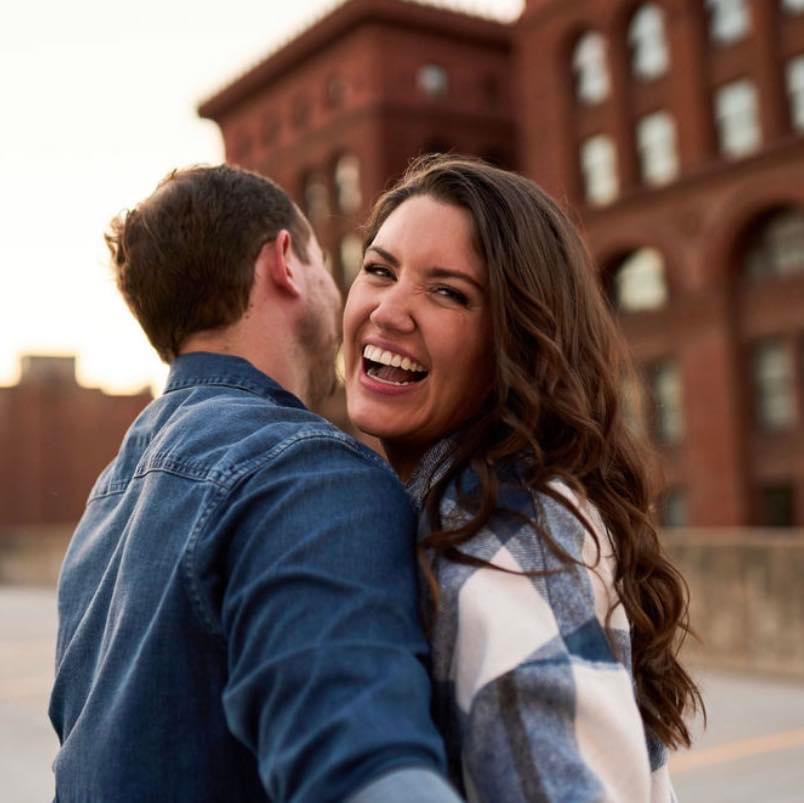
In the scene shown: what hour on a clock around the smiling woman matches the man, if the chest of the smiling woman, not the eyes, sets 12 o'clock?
The man is roughly at 11 o'clock from the smiling woman.

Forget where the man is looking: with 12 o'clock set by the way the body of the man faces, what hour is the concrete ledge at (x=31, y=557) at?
The concrete ledge is roughly at 10 o'clock from the man.

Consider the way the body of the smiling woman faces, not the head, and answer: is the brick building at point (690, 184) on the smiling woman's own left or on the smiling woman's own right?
on the smiling woman's own right

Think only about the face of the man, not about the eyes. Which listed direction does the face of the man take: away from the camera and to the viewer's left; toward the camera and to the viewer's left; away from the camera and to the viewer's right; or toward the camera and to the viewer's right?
away from the camera and to the viewer's right

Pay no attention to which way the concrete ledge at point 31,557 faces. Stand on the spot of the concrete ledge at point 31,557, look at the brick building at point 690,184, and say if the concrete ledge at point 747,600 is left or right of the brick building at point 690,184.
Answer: right

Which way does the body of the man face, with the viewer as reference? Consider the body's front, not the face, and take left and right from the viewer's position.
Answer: facing away from the viewer and to the right of the viewer

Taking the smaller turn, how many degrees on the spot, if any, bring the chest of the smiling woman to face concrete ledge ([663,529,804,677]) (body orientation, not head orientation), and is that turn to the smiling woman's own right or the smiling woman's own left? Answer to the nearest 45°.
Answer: approximately 90° to the smiling woman's own right

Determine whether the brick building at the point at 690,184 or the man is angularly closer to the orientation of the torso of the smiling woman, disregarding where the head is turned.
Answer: the man
